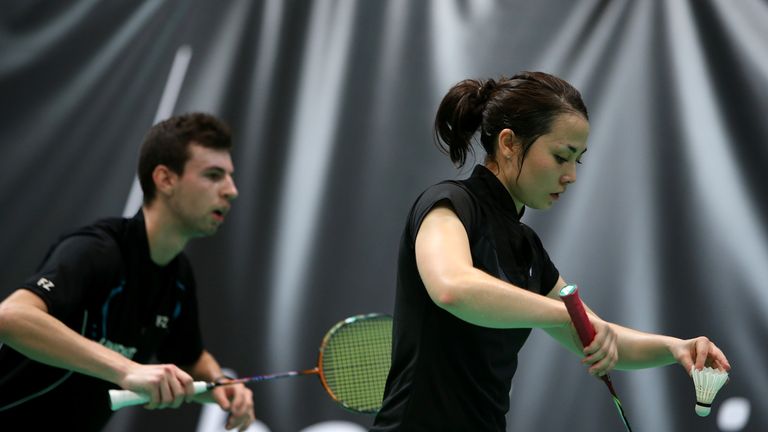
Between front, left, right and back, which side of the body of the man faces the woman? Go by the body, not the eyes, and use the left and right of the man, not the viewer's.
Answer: front
